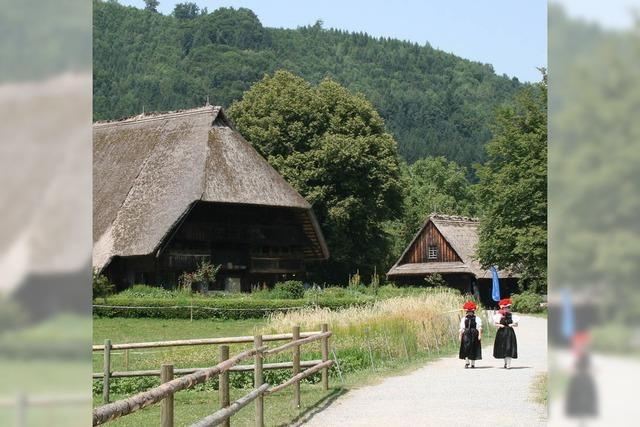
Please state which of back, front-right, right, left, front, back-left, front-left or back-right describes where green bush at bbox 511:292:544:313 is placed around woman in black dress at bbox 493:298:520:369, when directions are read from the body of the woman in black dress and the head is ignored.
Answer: back

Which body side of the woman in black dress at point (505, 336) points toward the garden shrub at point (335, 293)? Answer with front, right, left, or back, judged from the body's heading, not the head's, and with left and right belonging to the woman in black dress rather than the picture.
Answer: front

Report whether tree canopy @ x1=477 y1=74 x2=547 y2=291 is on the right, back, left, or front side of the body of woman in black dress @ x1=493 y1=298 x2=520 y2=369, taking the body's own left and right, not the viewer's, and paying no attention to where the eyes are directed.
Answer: back

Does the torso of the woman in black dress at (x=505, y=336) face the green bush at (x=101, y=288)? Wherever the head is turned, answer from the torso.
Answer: no

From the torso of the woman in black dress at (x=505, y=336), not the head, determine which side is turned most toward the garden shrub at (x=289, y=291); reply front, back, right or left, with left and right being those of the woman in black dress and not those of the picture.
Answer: front

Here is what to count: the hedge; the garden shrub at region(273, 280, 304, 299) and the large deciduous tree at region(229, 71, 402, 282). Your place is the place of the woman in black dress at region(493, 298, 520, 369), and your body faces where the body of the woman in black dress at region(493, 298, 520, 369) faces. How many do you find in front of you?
0

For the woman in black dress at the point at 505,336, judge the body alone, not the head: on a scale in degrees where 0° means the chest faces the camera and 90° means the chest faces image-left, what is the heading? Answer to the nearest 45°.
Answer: approximately 180°

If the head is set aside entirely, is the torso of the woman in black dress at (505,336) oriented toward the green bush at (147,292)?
no

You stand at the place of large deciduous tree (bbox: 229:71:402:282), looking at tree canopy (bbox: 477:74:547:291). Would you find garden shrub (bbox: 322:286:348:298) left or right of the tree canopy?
right
